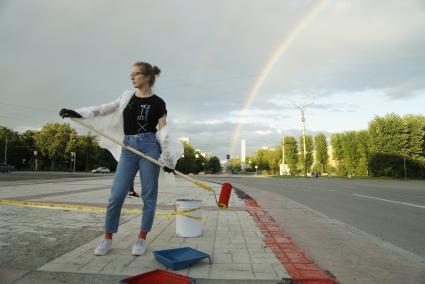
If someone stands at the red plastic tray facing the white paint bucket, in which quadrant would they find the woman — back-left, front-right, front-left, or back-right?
front-left

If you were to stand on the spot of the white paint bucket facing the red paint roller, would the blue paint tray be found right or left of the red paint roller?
right

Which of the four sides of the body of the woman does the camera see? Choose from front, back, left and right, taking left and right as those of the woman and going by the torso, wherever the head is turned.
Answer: front

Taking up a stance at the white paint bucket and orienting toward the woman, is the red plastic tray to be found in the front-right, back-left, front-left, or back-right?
front-left

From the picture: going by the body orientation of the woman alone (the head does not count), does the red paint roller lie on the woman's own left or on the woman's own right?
on the woman's own left

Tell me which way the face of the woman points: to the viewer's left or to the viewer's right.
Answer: to the viewer's left
